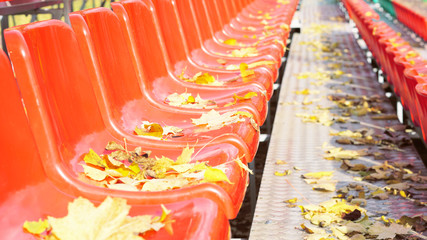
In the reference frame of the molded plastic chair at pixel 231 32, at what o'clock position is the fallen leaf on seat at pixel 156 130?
The fallen leaf on seat is roughly at 3 o'clock from the molded plastic chair.

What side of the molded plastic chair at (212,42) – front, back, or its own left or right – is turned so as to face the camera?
right

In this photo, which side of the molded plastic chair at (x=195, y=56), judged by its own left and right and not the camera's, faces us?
right

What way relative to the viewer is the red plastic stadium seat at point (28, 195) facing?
to the viewer's right

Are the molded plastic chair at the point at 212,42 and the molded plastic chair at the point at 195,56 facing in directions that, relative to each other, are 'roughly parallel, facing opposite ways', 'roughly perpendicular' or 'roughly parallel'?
roughly parallel

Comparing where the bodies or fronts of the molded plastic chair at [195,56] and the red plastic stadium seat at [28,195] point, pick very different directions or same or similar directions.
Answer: same or similar directions

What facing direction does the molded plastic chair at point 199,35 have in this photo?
to the viewer's right

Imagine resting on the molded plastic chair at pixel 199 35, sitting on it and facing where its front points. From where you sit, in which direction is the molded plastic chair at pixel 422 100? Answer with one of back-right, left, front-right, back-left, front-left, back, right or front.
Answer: front-right

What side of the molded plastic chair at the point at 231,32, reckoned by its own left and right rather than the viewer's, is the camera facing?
right

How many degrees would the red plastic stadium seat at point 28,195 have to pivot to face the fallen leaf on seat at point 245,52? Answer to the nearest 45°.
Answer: approximately 45° to its left

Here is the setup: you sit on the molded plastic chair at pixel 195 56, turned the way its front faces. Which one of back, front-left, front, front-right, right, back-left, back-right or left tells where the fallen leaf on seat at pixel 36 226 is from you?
right

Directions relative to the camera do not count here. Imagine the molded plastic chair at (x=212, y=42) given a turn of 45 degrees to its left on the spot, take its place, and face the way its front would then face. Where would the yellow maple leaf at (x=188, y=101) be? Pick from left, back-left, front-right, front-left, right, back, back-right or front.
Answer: back-right

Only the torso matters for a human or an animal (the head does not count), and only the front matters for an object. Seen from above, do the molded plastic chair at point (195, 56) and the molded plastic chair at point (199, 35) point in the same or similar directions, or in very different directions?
same or similar directions

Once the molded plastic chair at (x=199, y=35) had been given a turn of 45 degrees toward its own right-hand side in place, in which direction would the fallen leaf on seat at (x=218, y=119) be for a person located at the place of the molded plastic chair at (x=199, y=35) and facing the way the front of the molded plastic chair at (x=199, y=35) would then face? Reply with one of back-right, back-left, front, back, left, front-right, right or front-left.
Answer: front-right
